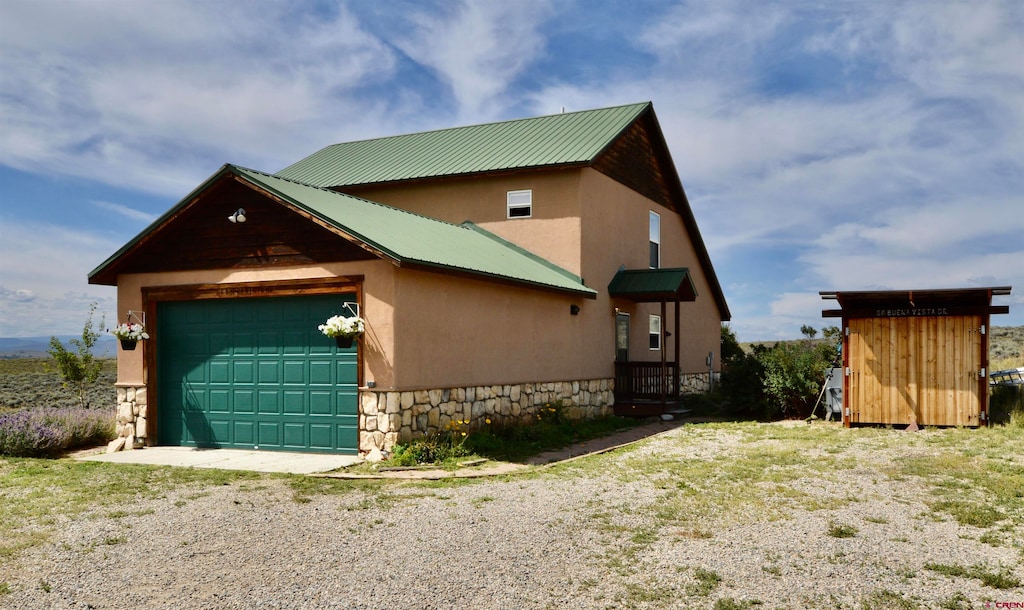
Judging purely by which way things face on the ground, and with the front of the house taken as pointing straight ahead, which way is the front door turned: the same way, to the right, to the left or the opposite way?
to the left

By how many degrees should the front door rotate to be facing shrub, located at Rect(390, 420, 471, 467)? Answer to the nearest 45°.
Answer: approximately 45° to its right

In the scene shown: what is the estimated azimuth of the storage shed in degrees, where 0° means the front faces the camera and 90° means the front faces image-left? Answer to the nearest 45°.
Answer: approximately 0°

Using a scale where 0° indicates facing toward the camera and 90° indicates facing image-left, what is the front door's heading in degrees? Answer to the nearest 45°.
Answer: approximately 315°

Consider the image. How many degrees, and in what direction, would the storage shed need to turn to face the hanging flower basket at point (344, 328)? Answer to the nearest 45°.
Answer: approximately 45° to its right
